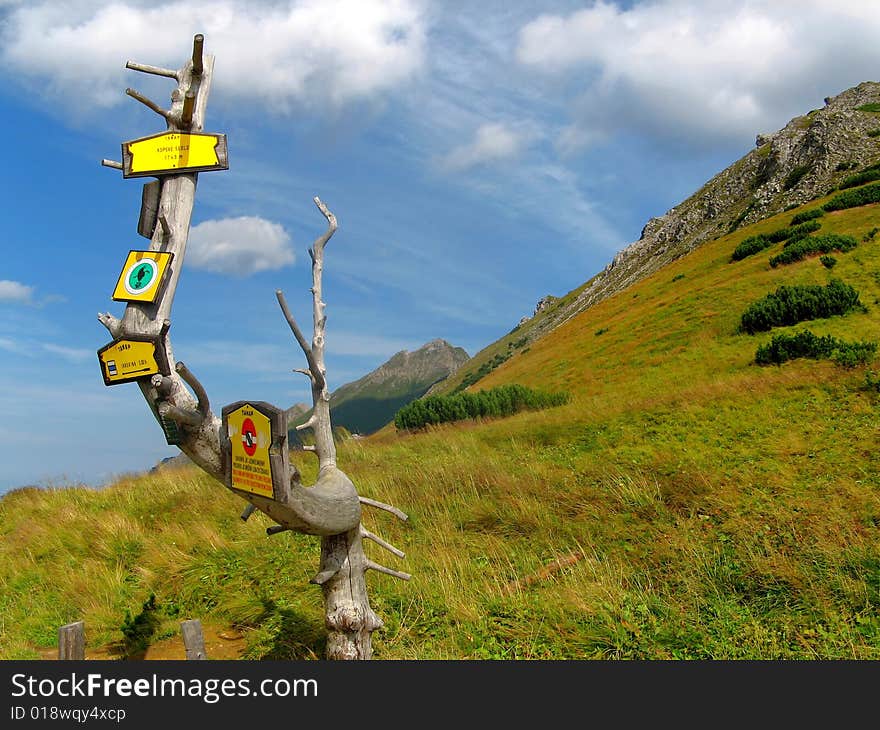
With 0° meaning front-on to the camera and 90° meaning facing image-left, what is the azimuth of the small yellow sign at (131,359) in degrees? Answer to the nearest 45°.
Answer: approximately 45°

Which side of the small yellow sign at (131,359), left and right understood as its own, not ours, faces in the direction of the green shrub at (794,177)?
back

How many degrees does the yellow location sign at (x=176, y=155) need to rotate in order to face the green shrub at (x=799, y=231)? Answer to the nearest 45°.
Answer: approximately 135° to its left

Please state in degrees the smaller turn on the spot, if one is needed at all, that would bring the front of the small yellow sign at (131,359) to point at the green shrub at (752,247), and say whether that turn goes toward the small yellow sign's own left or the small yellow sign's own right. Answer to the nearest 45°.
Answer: approximately 180°

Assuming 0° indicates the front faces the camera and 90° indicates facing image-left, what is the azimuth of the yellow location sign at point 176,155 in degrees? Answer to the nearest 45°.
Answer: approximately 0°

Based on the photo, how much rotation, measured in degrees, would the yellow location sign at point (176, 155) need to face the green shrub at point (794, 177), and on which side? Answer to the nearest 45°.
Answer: approximately 135° to its left

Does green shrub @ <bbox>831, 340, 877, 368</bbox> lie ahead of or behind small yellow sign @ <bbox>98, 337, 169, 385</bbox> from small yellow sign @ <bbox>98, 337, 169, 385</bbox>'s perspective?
behind
